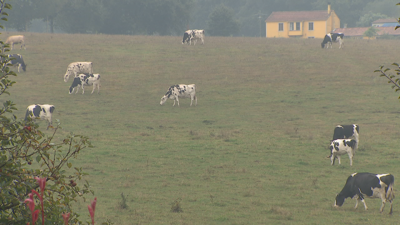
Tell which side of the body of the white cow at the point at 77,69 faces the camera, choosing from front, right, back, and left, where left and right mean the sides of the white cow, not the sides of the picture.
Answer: left

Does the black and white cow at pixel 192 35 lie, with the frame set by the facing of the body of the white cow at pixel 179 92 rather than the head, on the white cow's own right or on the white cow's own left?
on the white cow's own right

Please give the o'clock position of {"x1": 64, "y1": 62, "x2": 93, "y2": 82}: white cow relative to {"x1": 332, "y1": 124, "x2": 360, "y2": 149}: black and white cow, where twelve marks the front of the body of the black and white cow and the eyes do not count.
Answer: The white cow is roughly at 1 o'clock from the black and white cow.

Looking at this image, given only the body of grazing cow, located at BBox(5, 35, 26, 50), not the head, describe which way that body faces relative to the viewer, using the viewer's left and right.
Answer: facing to the left of the viewer

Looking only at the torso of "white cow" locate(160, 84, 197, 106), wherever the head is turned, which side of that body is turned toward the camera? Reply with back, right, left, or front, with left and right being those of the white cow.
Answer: left

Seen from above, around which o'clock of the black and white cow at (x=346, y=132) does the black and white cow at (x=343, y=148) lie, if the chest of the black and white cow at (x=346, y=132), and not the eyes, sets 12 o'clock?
the black and white cow at (x=343, y=148) is roughly at 9 o'clock from the black and white cow at (x=346, y=132).

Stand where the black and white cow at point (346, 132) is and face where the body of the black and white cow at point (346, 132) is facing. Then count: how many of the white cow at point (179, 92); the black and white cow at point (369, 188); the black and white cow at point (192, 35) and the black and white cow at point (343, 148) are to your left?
2

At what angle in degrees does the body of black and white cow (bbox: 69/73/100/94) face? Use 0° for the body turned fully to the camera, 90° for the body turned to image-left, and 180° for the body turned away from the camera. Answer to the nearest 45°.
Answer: approximately 90°

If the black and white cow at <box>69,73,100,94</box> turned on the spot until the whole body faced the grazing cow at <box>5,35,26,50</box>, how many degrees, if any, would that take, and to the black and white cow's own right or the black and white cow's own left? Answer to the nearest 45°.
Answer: approximately 45° to the black and white cow's own right

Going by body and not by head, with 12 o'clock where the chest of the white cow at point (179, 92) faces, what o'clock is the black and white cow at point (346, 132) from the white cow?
The black and white cow is roughly at 8 o'clock from the white cow.
